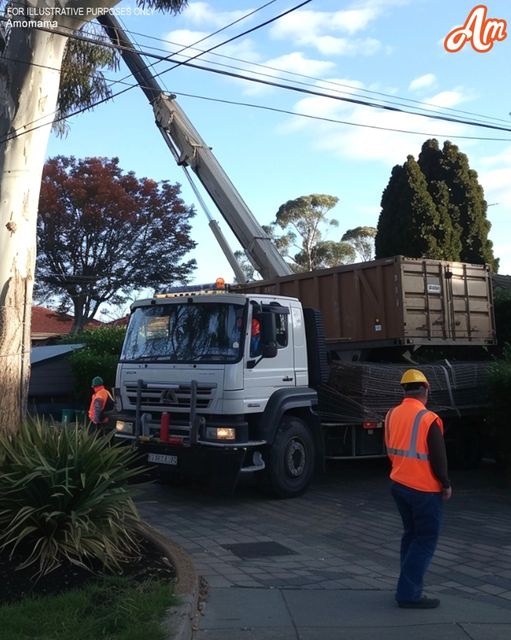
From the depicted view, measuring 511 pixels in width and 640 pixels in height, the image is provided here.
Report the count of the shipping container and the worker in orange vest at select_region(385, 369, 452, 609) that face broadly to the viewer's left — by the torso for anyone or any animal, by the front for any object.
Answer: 0

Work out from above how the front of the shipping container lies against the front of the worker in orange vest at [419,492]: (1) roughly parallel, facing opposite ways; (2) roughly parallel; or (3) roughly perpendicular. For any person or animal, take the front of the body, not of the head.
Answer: roughly perpendicular

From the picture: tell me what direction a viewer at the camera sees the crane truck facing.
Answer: facing the viewer and to the left of the viewer

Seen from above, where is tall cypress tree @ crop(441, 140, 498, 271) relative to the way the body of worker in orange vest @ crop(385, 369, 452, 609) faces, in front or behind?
in front

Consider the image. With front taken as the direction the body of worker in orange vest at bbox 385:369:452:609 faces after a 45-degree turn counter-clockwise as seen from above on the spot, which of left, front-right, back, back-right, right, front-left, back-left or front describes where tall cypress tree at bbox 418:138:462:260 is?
front

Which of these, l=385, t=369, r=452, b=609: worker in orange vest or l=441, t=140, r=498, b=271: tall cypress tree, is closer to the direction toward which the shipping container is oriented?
the worker in orange vest

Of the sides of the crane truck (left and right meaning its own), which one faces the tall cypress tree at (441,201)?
back

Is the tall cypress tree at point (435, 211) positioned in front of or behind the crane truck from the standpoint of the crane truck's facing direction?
behind

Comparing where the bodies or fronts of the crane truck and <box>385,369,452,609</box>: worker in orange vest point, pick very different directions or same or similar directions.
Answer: very different directions

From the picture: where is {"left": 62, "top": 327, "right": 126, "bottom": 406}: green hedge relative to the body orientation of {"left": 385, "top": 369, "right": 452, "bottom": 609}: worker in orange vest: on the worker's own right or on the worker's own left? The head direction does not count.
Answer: on the worker's own left

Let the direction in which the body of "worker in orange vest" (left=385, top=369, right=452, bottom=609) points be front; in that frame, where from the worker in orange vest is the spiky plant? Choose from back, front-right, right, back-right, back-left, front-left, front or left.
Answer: back-left

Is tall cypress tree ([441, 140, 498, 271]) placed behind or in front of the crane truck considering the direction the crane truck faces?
behind
